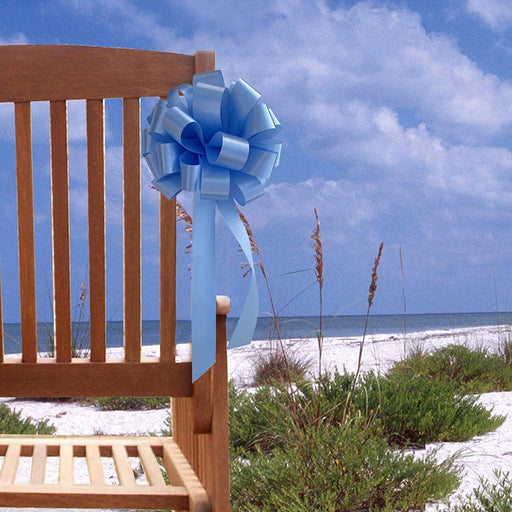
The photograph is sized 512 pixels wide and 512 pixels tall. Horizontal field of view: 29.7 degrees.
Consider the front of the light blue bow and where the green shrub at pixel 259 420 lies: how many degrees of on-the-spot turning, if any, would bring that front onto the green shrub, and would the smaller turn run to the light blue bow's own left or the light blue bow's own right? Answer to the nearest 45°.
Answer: approximately 180°

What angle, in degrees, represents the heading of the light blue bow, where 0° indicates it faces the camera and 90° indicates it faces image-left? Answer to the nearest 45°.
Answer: approximately 0°

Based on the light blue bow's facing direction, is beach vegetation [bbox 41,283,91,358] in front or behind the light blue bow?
behind

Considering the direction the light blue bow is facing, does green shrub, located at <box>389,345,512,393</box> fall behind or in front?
behind

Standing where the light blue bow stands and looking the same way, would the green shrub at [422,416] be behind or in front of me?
behind

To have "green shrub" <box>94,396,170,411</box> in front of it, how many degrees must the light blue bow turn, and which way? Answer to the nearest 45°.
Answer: approximately 180°
